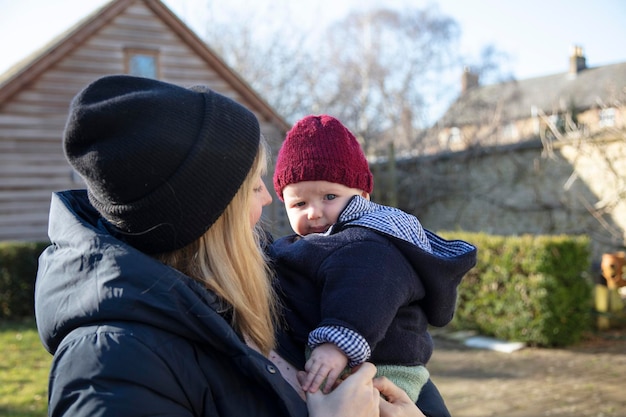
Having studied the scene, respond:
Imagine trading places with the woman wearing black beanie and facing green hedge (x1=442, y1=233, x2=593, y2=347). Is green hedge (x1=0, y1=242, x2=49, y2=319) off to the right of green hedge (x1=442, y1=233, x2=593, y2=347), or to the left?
left

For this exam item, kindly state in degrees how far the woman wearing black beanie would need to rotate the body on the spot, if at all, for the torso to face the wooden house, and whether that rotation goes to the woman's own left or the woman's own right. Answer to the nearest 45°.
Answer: approximately 90° to the woman's own left

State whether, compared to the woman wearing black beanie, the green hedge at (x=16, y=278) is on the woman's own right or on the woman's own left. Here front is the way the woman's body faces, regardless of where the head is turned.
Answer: on the woman's own left

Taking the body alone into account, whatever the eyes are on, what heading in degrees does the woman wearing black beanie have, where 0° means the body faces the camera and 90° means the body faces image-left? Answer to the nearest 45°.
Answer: approximately 270°

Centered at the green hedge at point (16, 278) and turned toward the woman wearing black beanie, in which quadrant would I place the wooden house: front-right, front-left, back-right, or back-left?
back-left

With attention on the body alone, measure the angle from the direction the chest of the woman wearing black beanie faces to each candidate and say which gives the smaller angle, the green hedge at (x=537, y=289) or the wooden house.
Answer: the green hedge
